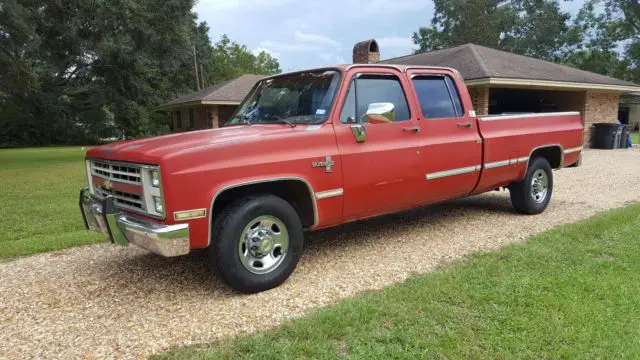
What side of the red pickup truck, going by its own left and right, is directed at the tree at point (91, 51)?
right

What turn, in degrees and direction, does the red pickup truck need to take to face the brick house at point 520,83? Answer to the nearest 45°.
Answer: approximately 180°

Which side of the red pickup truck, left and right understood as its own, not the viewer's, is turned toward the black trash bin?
back

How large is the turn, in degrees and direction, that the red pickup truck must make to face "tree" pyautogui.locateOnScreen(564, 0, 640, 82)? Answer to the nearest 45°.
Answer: approximately 180°

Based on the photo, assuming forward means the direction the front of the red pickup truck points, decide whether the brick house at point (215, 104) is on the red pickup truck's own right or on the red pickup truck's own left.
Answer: on the red pickup truck's own right

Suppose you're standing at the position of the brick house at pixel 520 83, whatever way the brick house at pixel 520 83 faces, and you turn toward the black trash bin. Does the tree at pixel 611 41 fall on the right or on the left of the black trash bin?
left

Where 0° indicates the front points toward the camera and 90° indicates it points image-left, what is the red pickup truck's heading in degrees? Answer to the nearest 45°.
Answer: approximately 45°
